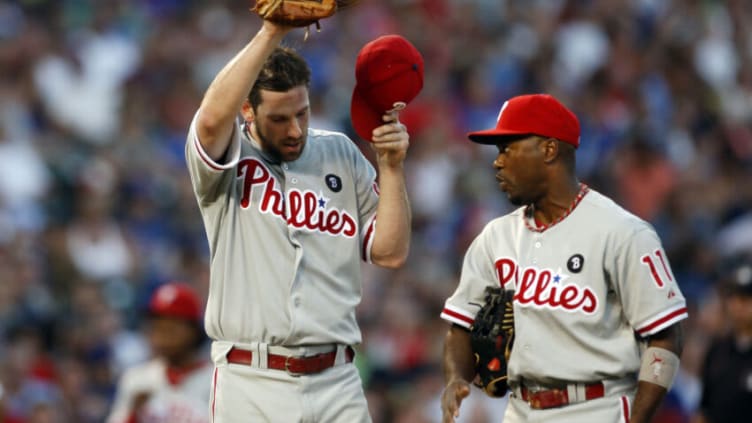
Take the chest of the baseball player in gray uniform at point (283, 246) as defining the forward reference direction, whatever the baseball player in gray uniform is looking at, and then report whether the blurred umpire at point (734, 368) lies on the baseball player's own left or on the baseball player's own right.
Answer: on the baseball player's own left

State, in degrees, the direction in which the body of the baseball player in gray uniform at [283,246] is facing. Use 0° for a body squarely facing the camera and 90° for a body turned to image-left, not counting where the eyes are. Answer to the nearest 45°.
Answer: approximately 0°

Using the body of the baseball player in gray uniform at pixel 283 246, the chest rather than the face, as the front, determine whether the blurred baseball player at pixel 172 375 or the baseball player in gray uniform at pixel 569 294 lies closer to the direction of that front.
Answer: the baseball player in gray uniform

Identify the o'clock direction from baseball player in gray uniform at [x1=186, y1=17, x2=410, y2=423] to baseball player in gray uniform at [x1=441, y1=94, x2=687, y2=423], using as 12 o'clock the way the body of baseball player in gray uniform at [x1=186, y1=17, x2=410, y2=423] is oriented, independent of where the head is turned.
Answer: baseball player in gray uniform at [x1=441, y1=94, x2=687, y2=423] is roughly at 9 o'clock from baseball player in gray uniform at [x1=186, y1=17, x2=410, y2=423].

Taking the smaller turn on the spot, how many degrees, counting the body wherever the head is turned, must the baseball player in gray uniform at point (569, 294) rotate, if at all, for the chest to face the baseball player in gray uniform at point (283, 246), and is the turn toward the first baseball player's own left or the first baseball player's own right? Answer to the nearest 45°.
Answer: approximately 45° to the first baseball player's own right

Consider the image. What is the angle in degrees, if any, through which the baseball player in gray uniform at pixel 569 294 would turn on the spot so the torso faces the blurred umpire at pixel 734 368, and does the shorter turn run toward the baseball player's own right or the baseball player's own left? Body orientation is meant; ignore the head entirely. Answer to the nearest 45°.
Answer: approximately 180°

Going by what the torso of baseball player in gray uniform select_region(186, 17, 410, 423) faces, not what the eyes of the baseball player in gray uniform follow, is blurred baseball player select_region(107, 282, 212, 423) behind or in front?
behind
